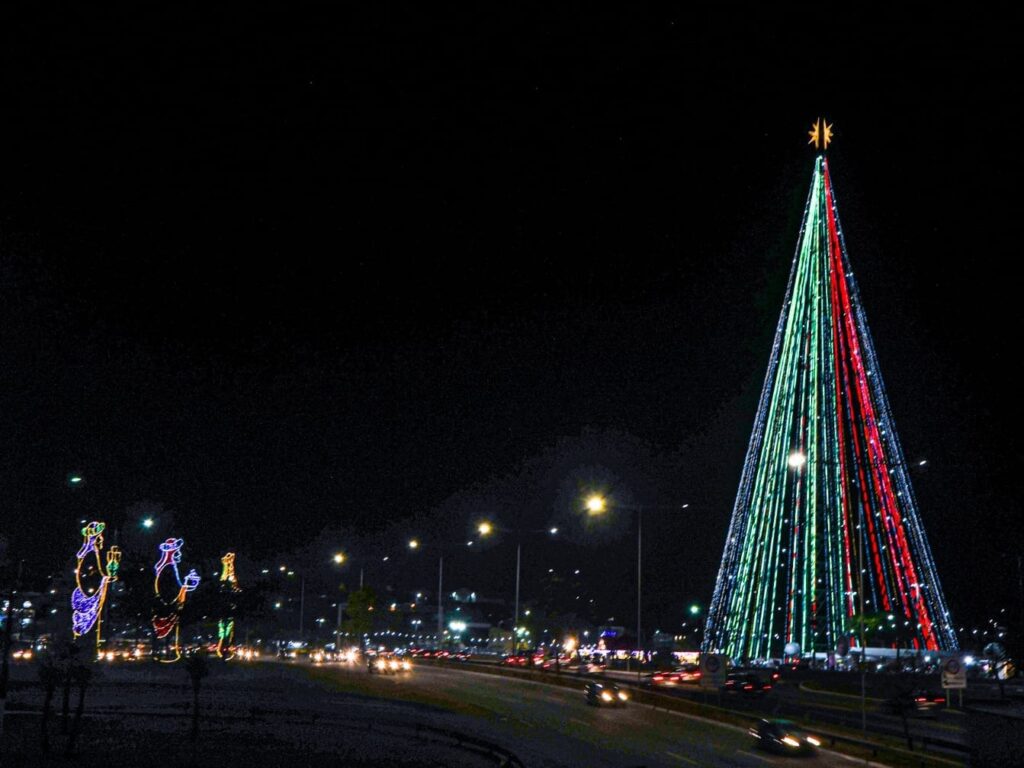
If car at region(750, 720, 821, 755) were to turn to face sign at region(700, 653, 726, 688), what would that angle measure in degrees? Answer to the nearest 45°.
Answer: approximately 180°

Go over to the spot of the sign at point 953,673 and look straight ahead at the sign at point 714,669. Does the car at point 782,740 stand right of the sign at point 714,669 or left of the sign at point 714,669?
left

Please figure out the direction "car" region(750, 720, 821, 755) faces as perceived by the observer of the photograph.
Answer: facing the viewer and to the right of the viewer

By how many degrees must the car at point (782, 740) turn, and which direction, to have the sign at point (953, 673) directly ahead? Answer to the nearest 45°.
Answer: approximately 90° to its left
